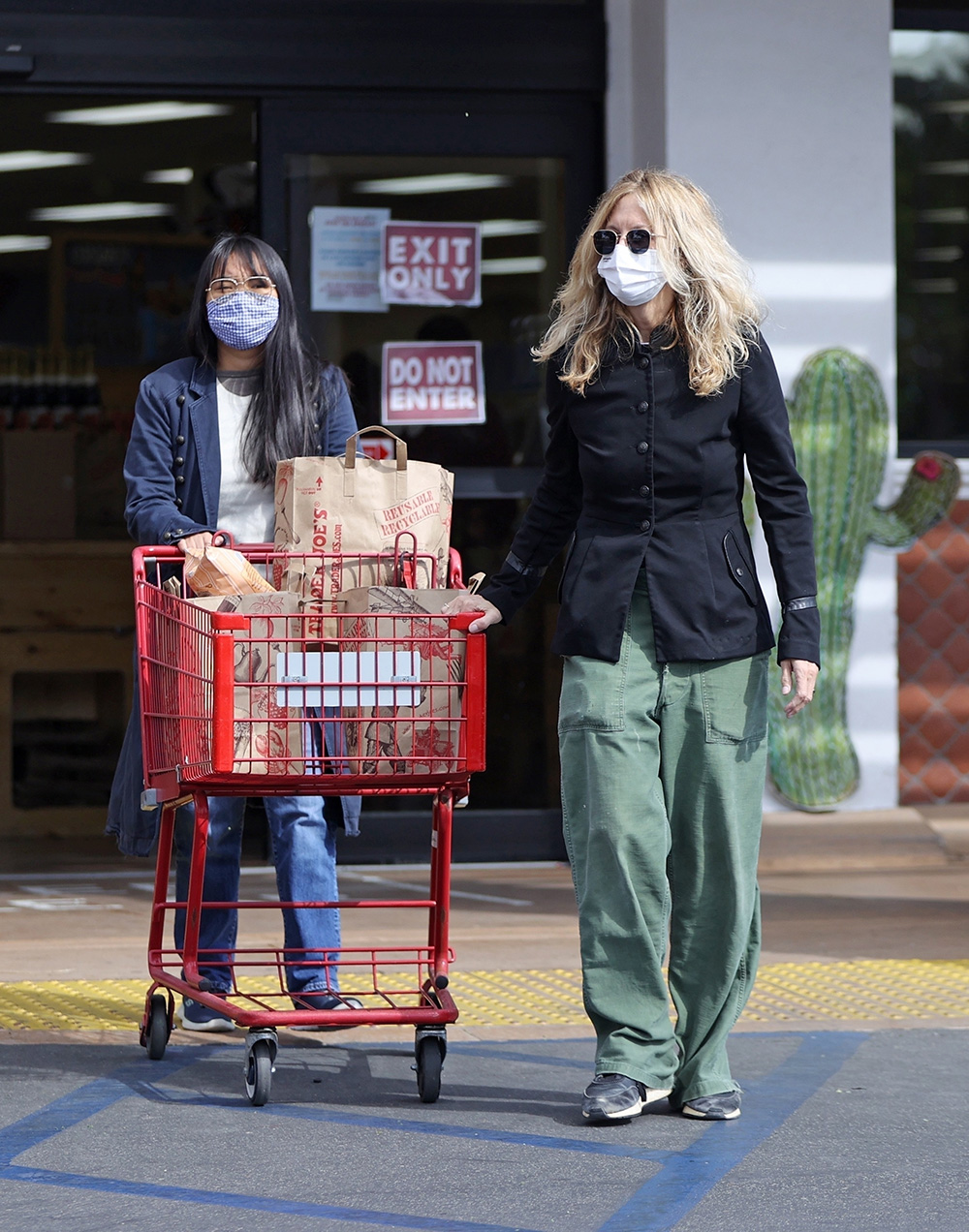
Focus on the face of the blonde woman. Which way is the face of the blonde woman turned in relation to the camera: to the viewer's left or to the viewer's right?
to the viewer's left

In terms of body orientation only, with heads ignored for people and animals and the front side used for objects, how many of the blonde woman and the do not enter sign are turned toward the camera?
2

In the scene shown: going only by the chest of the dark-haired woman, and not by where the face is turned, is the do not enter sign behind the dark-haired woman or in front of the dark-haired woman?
behind

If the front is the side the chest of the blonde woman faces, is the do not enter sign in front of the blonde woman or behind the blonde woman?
behind

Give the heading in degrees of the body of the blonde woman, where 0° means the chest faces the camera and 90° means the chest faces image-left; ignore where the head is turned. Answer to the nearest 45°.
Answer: approximately 0°

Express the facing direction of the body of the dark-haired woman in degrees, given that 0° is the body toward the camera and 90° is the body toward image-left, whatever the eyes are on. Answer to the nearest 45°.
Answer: approximately 0°
